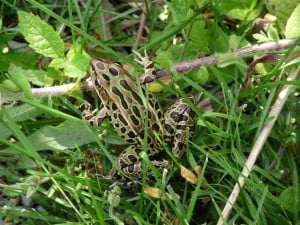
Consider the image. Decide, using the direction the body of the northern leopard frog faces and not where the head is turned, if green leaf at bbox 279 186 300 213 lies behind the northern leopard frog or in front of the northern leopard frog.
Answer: behind

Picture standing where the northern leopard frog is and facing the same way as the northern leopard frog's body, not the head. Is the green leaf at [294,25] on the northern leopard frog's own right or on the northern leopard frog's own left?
on the northern leopard frog's own right

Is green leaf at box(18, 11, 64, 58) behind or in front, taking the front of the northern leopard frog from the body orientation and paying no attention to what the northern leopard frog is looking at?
in front

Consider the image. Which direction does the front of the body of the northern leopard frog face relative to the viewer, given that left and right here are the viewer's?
facing away from the viewer and to the left of the viewer
